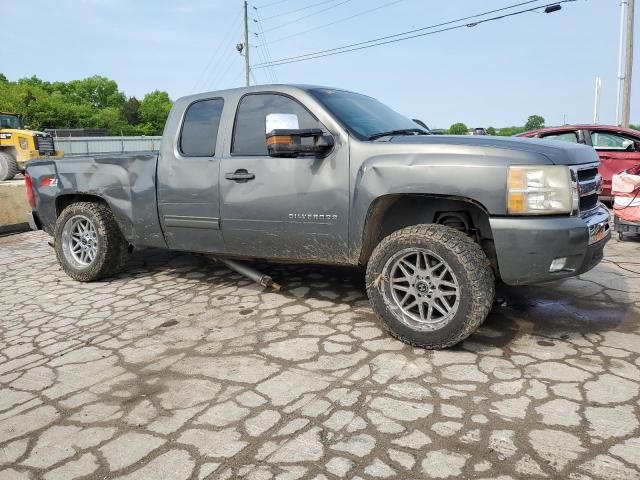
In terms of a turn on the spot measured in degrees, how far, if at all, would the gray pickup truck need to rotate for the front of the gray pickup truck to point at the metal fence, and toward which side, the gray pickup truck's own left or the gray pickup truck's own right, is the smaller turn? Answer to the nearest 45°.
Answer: approximately 180°

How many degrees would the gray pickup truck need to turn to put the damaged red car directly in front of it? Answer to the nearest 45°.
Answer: approximately 90° to its left

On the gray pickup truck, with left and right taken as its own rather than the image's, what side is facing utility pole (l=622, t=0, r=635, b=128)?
left

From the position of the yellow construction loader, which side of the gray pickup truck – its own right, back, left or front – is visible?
back
